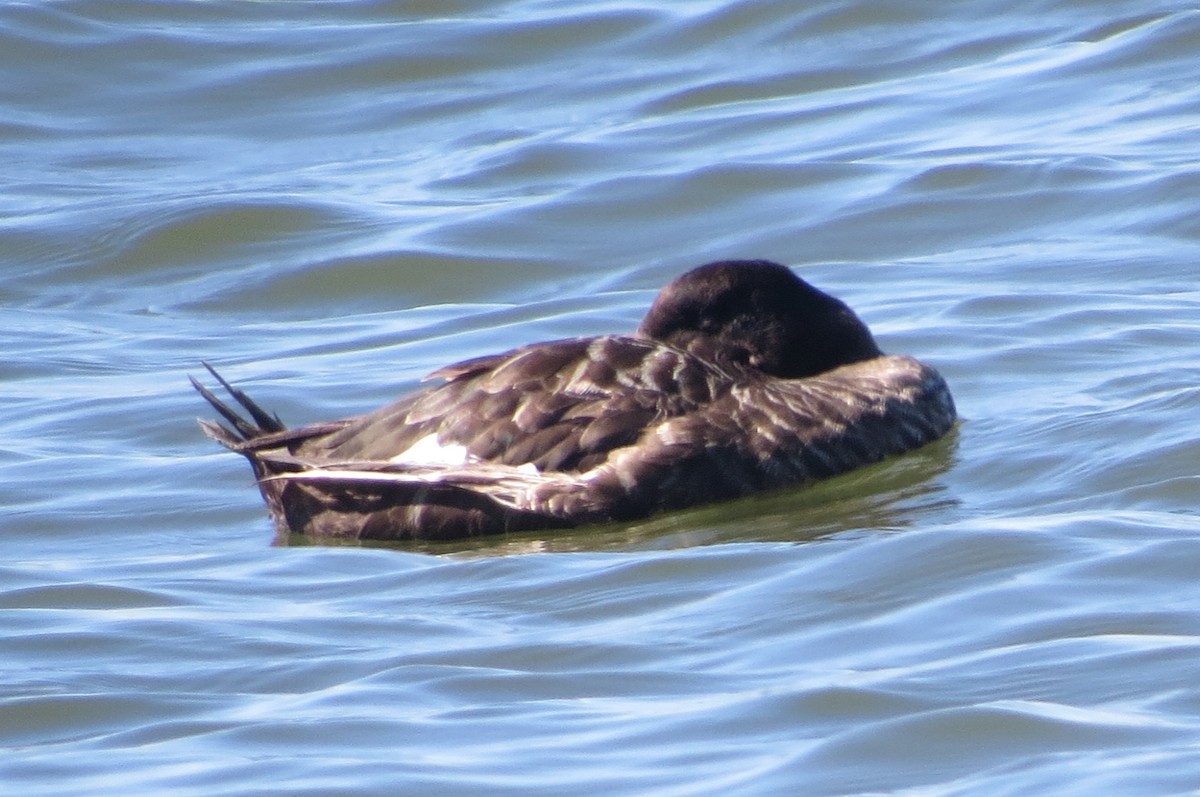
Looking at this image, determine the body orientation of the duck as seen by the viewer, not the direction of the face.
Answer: to the viewer's right
